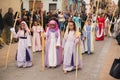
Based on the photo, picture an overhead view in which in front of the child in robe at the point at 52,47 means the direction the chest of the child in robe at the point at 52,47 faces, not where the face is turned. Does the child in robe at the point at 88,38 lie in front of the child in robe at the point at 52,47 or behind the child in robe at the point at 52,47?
behind

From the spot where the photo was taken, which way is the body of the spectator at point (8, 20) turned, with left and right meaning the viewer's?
facing to the right of the viewer

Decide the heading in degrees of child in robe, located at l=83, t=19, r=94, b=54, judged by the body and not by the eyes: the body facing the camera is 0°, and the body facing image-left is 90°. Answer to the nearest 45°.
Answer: approximately 0°

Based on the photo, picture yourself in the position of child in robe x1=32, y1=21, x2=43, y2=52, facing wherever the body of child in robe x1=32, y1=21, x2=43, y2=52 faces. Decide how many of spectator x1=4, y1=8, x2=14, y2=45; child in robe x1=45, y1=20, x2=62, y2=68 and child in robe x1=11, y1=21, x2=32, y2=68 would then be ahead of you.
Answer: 2

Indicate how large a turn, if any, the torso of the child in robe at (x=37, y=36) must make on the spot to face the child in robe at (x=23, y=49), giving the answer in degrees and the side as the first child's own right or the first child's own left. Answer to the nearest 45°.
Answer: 0° — they already face them

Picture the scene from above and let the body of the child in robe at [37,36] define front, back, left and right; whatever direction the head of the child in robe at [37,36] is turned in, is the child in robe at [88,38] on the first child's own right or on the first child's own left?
on the first child's own left
